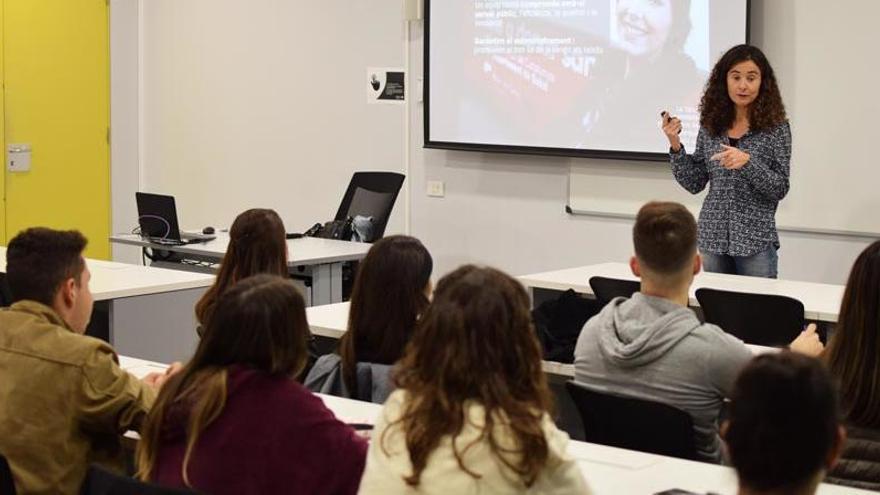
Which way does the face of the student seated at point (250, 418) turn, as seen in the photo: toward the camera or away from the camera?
away from the camera

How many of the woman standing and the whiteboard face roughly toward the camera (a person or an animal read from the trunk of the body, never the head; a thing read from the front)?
2

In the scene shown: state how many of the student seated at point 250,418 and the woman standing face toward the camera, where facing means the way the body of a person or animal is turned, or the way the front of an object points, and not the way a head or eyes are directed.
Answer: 1

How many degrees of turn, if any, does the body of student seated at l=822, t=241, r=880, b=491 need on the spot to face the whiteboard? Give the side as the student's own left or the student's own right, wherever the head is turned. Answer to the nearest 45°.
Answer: approximately 45° to the student's own right

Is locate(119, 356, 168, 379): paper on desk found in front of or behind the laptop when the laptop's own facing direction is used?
behind

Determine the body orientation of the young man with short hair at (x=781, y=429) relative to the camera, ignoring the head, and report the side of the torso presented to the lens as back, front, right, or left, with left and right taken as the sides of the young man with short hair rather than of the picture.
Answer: back

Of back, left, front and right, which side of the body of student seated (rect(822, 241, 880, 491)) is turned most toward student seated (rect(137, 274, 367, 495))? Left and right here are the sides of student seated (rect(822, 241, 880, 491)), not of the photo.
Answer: left

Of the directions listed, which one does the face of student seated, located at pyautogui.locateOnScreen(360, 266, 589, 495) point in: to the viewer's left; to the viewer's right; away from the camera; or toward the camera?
away from the camera

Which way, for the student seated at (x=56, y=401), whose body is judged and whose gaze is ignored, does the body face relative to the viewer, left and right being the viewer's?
facing away from the viewer and to the right of the viewer

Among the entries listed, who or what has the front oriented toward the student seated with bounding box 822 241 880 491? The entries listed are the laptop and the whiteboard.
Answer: the whiteboard

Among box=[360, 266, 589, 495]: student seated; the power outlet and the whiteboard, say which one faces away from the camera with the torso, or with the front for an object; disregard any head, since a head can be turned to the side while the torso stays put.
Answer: the student seated

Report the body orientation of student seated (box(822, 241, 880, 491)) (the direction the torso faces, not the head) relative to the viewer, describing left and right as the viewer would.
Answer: facing away from the viewer and to the left of the viewer

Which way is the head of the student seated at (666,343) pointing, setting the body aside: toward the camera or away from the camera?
away from the camera
